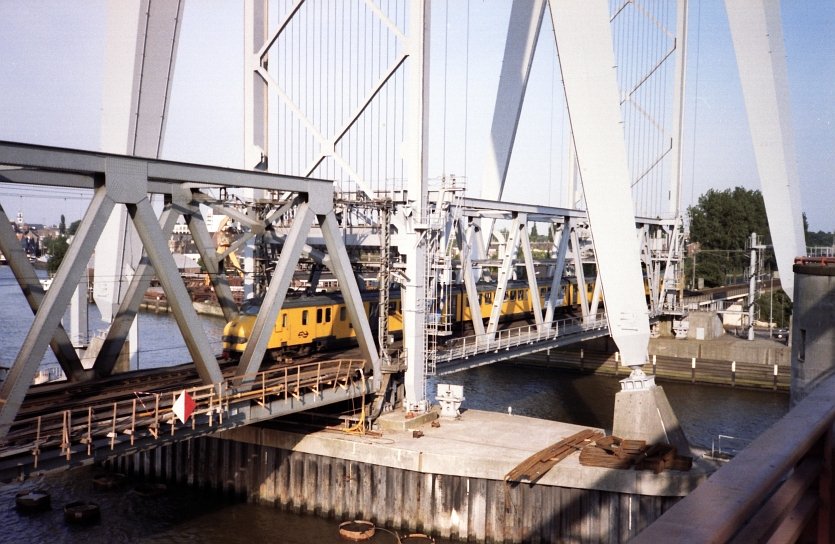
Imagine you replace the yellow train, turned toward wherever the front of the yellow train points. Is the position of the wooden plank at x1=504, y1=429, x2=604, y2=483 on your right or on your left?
on your left

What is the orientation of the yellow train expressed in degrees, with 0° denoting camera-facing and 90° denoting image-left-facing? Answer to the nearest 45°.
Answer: approximately 45°

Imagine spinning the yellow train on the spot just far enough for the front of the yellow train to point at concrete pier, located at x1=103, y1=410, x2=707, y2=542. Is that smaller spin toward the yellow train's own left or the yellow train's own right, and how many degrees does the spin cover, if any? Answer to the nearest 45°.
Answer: approximately 90° to the yellow train's own left

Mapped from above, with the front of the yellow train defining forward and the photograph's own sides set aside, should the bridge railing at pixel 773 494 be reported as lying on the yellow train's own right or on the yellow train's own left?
on the yellow train's own left

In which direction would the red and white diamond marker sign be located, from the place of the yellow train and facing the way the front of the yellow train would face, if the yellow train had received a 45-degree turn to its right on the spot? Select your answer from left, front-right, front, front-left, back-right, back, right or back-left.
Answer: left
